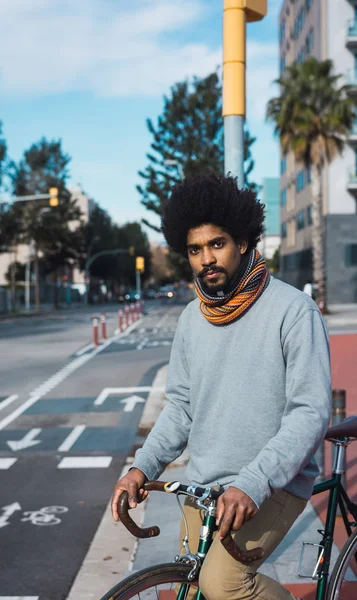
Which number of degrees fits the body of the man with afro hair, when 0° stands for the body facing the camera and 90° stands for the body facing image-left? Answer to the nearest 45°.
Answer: approximately 45°

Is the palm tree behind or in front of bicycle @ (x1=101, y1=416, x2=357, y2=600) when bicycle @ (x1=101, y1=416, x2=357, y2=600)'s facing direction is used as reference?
behind

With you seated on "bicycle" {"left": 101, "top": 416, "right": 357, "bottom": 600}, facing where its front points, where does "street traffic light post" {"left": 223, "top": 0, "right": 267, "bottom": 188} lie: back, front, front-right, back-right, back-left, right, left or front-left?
back-right

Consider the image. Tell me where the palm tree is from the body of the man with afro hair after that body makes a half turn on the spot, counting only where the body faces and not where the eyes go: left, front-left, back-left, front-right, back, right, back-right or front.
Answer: front-left

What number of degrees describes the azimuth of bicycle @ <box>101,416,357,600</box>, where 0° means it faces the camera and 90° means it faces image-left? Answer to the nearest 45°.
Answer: approximately 45°

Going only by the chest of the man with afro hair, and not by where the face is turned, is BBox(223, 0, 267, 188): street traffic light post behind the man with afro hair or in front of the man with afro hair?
behind
